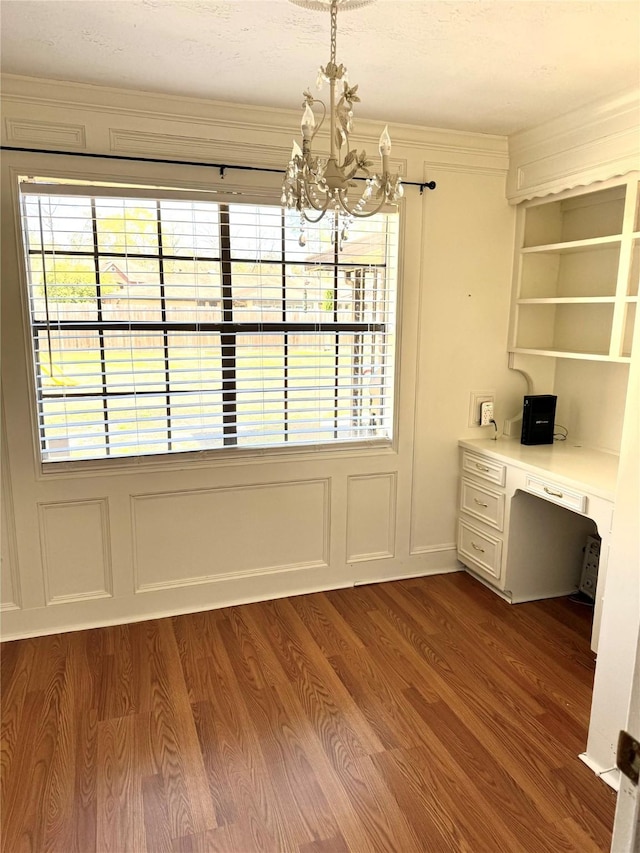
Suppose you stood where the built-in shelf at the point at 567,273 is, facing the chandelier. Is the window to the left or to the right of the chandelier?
right

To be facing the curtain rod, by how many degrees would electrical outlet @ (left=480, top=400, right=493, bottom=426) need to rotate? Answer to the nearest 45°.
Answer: approximately 90° to its right

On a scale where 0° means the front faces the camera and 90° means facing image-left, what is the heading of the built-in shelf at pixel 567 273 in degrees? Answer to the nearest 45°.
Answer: approximately 45°

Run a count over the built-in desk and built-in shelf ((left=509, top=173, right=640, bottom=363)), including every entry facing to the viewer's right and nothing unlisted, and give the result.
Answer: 0

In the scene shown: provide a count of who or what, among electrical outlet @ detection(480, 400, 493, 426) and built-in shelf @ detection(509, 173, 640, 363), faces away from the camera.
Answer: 0

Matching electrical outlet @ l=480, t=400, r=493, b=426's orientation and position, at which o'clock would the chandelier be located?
The chandelier is roughly at 2 o'clock from the electrical outlet.
